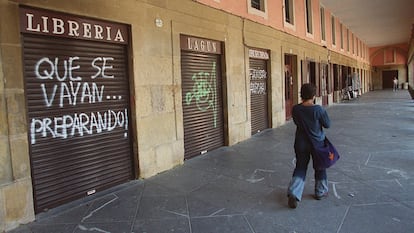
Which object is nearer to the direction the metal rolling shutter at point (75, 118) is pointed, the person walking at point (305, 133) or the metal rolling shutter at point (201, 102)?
the person walking

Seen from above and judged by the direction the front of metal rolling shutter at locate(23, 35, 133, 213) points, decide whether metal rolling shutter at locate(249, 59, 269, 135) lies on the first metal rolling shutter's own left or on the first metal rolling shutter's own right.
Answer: on the first metal rolling shutter's own left

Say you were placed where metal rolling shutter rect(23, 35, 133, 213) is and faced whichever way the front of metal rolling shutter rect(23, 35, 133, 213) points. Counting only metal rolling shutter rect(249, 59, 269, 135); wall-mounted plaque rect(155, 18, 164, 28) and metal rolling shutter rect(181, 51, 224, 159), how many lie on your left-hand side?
3

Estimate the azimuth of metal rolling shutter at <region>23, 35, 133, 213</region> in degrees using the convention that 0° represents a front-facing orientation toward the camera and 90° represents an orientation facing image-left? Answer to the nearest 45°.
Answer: approximately 315°

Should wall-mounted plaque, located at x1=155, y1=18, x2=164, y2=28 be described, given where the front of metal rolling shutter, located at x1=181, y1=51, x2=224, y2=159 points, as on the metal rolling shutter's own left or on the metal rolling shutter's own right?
on the metal rolling shutter's own right

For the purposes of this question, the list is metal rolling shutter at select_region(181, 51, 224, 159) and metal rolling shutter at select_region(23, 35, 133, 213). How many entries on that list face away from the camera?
0

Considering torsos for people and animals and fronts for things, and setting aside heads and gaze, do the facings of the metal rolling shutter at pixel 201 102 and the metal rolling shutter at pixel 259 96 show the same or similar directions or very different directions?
same or similar directions

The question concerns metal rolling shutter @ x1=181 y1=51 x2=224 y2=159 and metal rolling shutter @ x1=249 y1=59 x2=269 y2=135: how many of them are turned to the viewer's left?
0

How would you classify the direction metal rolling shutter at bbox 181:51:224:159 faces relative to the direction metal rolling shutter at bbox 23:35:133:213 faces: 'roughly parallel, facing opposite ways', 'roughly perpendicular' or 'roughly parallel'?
roughly parallel

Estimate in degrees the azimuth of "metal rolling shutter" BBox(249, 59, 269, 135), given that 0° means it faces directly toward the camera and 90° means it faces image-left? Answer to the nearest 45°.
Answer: approximately 315°

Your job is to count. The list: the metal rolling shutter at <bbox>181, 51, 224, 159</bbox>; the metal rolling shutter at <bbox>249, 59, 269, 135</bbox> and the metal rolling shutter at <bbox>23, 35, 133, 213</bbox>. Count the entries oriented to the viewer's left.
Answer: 0

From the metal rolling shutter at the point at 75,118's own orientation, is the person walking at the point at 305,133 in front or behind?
in front

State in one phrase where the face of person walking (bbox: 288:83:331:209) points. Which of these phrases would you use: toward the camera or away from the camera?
away from the camera

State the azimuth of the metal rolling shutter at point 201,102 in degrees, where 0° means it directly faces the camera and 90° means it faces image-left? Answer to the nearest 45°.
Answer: approximately 315°

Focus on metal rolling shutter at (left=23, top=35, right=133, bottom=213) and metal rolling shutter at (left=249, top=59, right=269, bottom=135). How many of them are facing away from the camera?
0
